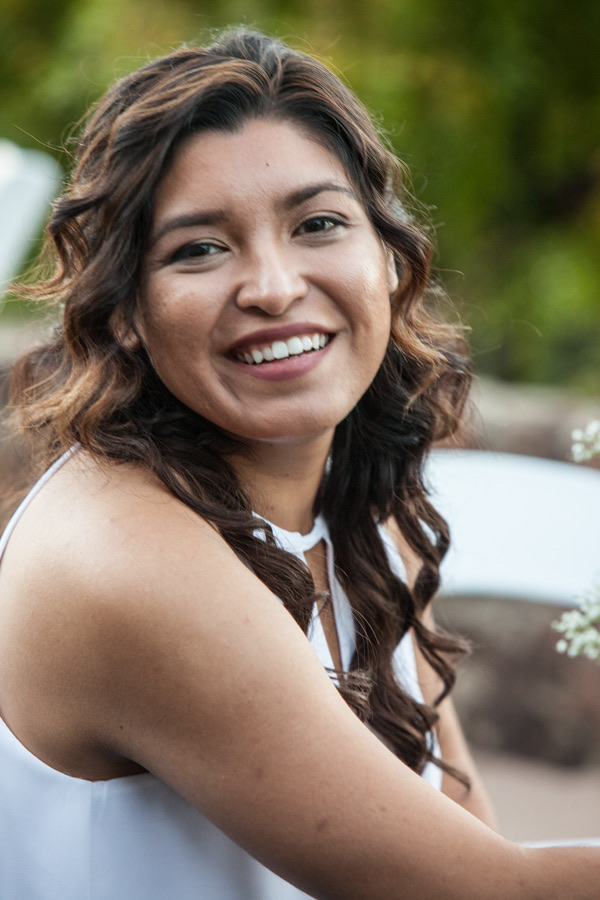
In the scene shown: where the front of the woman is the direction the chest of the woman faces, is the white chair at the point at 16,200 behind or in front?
behind

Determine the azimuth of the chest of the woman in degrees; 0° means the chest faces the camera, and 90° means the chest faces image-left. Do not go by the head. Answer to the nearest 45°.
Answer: approximately 315°
